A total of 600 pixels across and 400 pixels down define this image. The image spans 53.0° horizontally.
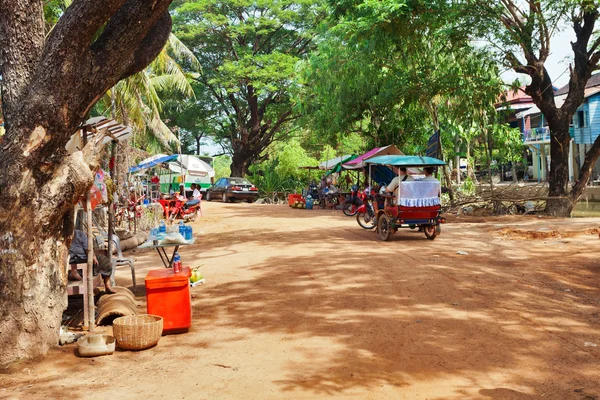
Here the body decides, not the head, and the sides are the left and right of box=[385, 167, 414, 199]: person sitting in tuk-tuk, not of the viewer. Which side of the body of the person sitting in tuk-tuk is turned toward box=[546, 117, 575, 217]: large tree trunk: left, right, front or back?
right

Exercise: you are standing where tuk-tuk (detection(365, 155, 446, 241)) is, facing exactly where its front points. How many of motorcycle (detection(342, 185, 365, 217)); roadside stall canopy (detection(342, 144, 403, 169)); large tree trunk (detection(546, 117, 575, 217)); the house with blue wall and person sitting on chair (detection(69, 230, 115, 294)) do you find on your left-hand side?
1

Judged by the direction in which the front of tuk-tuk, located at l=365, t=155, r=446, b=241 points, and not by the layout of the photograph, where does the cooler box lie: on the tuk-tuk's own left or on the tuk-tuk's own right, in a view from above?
on the tuk-tuk's own left

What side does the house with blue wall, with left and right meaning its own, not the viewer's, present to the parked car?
front

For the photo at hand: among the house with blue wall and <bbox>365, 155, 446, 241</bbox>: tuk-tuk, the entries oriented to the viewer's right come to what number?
0

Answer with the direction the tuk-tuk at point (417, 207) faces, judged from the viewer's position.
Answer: facing away from the viewer and to the left of the viewer

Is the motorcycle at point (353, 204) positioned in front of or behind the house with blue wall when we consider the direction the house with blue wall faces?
in front

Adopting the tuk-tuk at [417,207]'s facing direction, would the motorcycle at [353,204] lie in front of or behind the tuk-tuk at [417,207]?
in front

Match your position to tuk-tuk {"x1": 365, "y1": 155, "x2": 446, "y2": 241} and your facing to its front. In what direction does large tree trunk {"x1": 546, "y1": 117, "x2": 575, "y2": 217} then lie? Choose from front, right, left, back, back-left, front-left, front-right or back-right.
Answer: right

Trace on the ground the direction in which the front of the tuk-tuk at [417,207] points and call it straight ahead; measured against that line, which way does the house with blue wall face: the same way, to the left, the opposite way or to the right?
to the left
